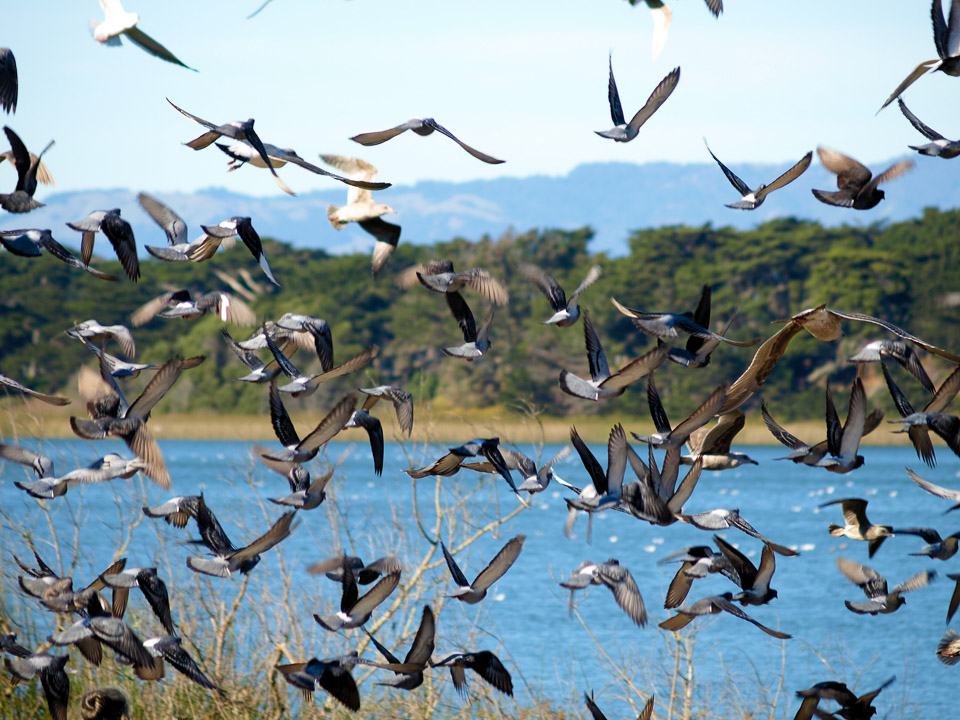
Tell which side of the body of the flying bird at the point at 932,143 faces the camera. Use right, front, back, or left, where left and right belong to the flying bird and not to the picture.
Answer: right

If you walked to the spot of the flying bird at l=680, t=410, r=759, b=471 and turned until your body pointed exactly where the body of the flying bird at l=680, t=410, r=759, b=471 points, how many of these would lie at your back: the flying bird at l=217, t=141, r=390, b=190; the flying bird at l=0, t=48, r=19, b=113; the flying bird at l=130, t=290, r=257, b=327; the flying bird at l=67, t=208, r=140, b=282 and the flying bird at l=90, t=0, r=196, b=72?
5
